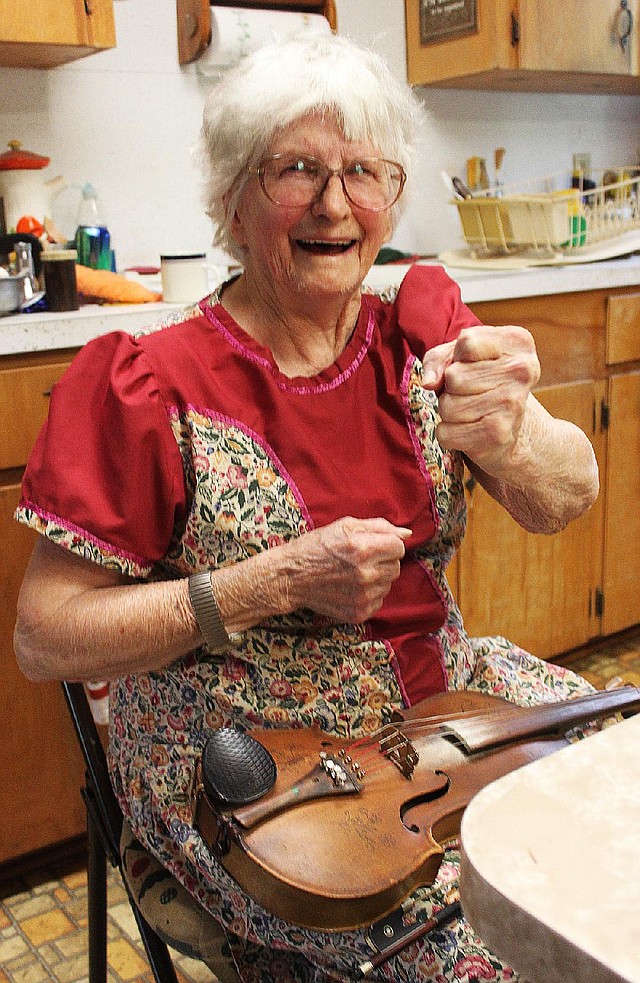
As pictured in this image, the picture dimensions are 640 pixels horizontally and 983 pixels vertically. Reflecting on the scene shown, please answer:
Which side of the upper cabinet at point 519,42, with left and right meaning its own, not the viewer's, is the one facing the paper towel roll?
right

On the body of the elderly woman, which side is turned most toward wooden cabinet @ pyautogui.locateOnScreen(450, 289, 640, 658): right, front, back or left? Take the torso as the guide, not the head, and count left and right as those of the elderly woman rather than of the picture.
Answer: left

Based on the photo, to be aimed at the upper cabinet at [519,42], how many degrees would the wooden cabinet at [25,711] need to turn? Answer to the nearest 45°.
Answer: approximately 90° to its left

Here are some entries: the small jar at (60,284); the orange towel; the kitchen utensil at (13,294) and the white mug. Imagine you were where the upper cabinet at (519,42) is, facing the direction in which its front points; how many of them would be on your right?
4

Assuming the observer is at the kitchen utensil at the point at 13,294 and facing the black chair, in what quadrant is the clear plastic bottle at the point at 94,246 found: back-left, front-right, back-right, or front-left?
back-left

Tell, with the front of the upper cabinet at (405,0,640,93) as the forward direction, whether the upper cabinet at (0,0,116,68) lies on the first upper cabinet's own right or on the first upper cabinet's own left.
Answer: on the first upper cabinet's own right

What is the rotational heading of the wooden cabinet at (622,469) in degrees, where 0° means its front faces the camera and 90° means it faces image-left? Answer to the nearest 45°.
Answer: approximately 315°

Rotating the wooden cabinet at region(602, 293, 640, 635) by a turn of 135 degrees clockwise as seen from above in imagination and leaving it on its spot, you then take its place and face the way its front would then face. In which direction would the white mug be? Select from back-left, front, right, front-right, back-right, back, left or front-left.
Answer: front-left
